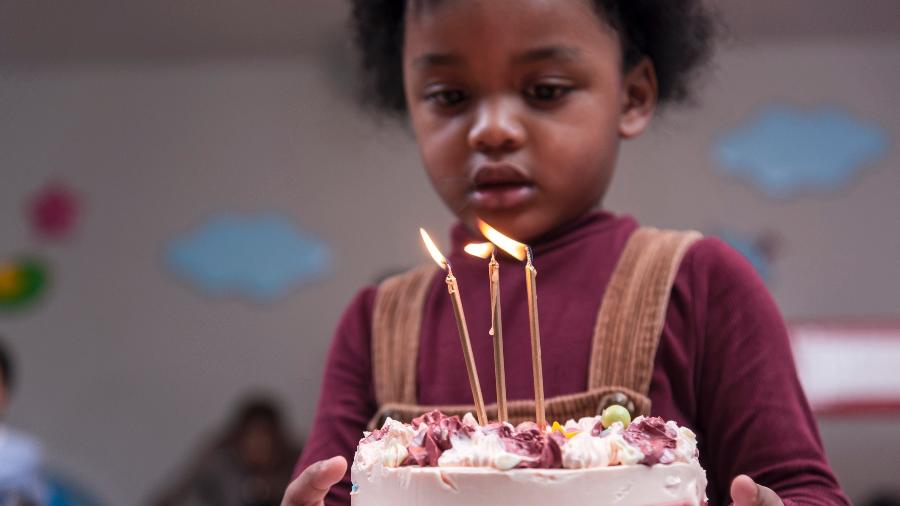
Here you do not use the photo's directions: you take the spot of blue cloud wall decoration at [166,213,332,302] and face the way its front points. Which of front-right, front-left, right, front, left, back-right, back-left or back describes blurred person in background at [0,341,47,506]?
front

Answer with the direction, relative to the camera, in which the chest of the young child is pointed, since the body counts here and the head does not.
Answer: toward the camera

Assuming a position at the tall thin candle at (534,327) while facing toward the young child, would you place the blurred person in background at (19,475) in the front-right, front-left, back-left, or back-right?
front-left

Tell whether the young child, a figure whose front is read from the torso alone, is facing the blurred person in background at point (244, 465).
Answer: no

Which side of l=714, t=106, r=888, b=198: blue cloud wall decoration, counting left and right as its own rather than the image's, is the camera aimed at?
front

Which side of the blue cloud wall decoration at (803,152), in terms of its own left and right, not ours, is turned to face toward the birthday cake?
front

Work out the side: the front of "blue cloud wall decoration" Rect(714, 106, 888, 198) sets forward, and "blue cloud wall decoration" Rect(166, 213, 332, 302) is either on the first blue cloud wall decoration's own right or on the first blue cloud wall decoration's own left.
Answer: on the first blue cloud wall decoration's own right

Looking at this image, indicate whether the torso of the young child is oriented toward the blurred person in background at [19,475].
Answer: no

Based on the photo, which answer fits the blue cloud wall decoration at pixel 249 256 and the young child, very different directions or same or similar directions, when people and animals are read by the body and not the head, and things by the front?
same or similar directions

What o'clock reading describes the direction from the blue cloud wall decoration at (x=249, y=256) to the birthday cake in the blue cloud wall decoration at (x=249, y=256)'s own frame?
The birthday cake is roughly at 12 o'clock from the blue cloud wall decoration.
